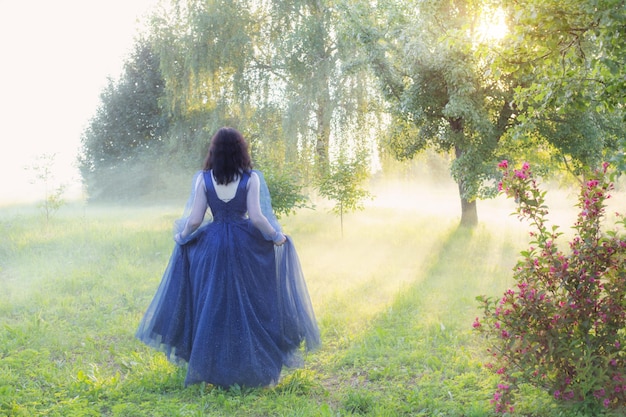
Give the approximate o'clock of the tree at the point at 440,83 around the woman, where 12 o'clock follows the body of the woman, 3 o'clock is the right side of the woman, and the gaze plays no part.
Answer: The tree is roughly at 1 o'clock from the woman.

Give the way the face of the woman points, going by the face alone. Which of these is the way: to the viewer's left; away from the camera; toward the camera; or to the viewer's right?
away from the camera

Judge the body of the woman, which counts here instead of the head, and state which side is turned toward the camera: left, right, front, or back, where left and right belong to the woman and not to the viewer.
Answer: back

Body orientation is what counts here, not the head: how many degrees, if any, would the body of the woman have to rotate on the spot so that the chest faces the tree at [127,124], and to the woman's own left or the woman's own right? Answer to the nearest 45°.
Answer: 0° — they already face it

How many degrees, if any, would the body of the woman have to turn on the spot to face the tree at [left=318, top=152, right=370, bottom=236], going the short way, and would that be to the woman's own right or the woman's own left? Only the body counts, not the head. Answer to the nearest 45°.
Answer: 0° — they already face it

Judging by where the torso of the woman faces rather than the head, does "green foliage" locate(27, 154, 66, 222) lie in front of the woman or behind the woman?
in front

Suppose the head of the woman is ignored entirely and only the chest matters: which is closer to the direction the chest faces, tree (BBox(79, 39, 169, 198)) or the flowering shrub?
the tree

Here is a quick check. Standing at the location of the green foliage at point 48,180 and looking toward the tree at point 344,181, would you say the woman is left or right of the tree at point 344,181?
right
